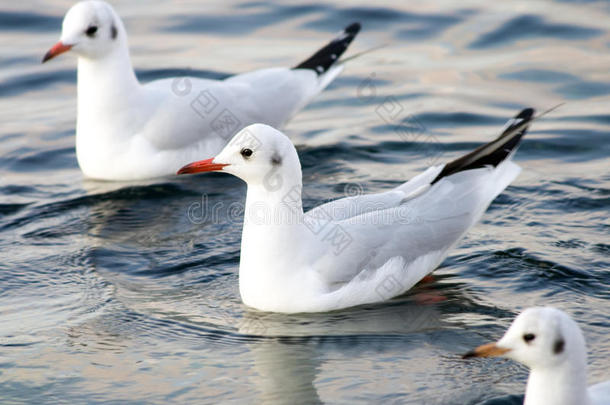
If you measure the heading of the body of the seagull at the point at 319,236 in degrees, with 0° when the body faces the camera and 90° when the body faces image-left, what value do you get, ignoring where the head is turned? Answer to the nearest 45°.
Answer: approximately 90°

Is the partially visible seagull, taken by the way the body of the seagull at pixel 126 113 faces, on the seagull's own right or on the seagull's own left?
on the seagull's own left

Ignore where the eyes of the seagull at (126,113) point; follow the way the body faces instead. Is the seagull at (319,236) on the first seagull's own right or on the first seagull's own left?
on the first seagull's own left

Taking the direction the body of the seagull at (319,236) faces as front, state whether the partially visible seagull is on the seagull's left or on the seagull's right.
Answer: on the seagull's left

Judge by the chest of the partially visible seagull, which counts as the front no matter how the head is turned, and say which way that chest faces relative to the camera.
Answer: to the viewer's left

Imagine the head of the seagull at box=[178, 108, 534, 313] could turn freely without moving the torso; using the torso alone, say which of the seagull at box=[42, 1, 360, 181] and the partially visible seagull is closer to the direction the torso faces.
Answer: the seagull

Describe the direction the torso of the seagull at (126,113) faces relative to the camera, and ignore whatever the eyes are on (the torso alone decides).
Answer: to the viewer's left

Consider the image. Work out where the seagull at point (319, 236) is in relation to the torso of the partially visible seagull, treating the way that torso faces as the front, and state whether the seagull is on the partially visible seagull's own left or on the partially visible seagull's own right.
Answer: on the partially visible seagull's own right

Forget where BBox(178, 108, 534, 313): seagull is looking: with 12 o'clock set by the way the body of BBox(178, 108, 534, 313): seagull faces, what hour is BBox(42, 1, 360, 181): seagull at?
BBox(42, 1, 360, 181): seagull is roughly at 2 o'clock from BBox(178, 108, 534, 313): seagull.
